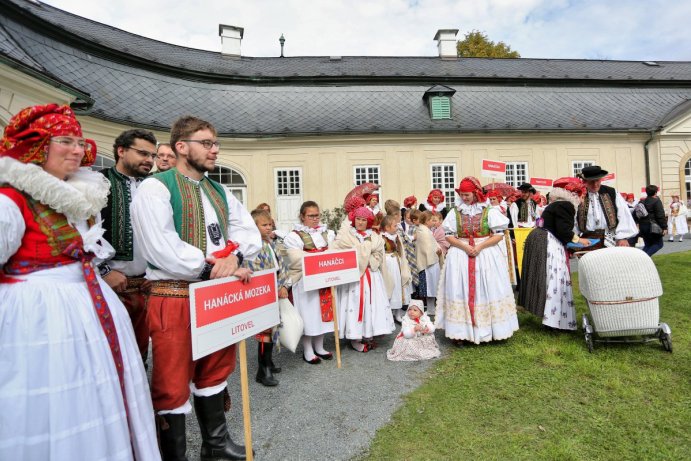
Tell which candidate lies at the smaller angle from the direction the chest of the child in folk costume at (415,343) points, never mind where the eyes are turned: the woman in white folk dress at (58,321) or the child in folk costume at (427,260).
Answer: the woman in white folk dress

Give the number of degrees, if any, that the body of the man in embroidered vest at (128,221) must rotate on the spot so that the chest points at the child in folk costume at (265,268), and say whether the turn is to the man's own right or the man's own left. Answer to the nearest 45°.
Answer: approximately 90° to the man's own left

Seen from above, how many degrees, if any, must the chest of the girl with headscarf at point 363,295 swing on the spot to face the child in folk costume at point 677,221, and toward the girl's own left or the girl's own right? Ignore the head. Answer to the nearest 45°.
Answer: approximately 135° to the girl's own left

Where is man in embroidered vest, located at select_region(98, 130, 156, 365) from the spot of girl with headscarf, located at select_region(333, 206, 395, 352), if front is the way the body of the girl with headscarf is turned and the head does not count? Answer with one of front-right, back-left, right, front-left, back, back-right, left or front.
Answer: front-right

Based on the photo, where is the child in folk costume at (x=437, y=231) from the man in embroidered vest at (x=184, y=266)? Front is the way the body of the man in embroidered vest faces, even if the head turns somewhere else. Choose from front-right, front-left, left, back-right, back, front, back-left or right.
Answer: left

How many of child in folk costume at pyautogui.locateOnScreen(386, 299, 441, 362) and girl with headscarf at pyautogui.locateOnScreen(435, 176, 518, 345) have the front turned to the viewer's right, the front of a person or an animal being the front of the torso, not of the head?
0

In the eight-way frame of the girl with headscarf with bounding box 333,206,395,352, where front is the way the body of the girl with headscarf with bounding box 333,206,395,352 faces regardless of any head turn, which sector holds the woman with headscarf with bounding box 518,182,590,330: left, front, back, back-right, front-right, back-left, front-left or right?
left

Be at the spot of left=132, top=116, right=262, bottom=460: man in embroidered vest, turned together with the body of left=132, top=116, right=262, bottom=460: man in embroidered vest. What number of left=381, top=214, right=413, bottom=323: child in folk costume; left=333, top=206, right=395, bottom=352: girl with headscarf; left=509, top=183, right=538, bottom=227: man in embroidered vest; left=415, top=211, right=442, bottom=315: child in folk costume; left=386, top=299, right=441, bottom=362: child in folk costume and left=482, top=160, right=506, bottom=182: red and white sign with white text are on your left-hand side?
6

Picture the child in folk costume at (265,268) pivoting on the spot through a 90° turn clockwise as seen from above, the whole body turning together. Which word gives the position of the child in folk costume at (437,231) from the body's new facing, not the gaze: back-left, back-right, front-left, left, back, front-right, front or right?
back

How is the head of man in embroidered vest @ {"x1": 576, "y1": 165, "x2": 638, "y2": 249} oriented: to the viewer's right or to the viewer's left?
to the viewer's left
